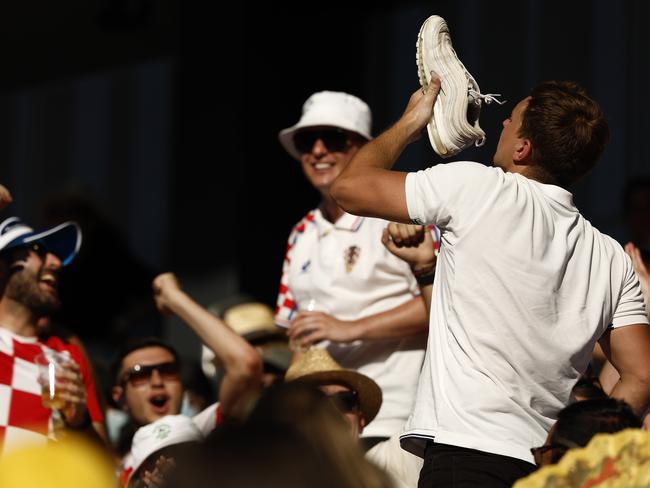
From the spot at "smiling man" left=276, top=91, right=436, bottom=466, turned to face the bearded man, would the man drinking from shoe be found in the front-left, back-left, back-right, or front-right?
back-left

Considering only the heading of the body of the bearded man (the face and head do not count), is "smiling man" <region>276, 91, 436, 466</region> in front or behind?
in front

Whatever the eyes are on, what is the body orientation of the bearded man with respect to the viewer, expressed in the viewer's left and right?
facing the viewer and to the right of the viewer

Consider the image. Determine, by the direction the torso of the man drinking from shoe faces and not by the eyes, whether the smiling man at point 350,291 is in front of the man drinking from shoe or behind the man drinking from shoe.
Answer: in front

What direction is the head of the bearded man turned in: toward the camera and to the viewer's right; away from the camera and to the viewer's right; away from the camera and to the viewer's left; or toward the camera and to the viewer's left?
toward the camera and to the viewer's right

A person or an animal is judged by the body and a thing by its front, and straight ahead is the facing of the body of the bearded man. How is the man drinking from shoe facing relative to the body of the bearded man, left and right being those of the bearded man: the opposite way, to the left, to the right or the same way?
the opposite way

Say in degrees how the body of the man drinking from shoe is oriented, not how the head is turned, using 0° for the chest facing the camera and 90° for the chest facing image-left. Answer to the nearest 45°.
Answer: approximately 135°
